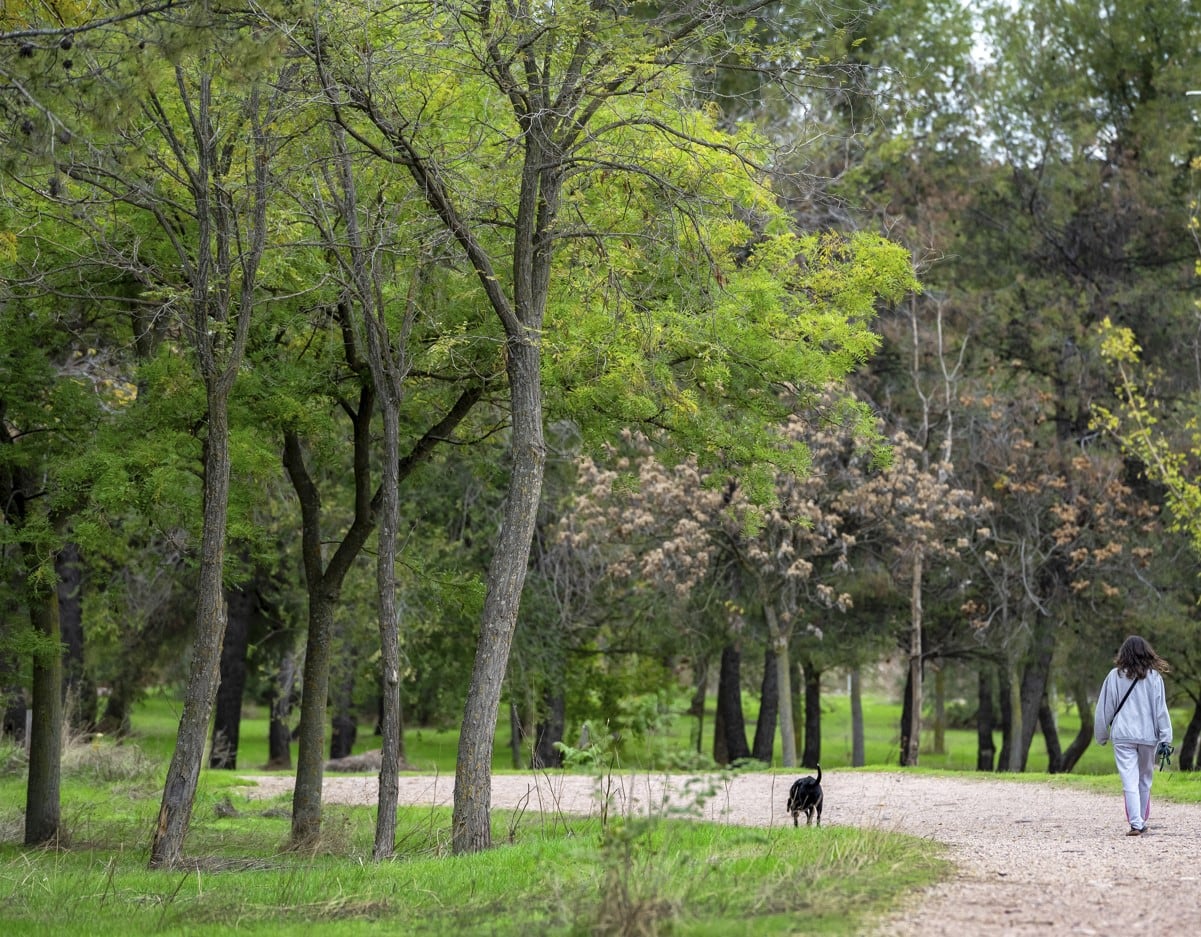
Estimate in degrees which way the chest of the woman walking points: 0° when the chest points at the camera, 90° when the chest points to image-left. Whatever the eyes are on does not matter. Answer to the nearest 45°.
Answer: approximately 180°

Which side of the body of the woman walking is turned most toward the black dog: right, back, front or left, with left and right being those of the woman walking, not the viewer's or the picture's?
left

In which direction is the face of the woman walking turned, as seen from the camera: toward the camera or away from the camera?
away from the camera
